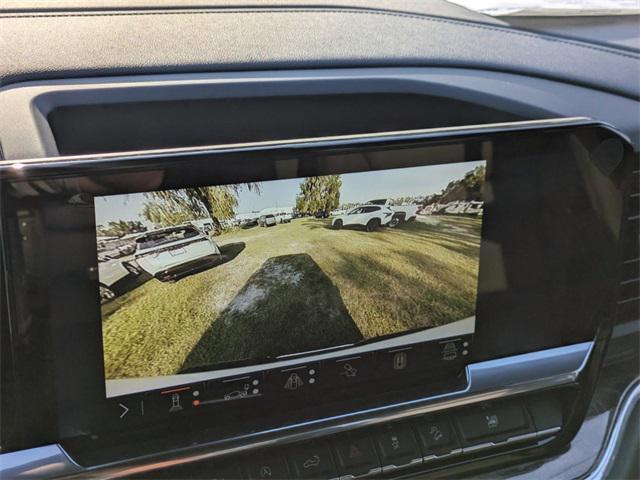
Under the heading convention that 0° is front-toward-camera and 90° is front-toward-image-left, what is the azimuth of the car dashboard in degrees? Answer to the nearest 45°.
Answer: approximately 0°
